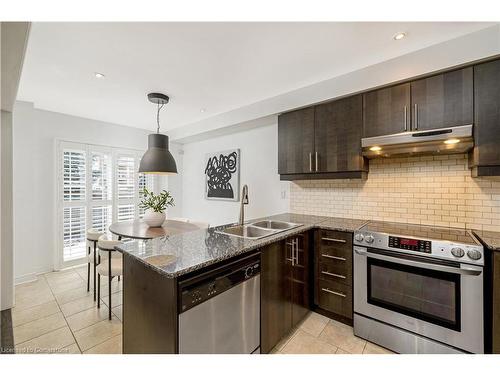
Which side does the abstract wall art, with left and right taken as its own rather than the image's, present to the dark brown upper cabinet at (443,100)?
left

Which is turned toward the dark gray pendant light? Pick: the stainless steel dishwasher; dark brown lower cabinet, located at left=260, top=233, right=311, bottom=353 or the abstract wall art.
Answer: the abstract wall art

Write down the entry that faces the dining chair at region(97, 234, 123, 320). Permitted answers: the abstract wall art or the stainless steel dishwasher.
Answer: the abstract wall art

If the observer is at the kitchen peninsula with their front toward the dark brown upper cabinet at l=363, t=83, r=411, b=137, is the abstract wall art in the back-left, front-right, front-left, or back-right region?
front-left

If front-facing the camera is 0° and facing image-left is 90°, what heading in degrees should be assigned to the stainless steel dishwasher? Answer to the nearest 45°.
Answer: approximately 315°

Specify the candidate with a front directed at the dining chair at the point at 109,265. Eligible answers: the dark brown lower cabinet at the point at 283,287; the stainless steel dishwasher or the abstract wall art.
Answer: the abstract wall art

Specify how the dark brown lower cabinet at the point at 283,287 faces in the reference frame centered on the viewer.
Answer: facing the viewer and to the right of the viewer

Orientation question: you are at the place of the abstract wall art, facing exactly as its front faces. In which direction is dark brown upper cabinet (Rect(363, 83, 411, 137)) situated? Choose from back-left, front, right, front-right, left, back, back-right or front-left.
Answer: left

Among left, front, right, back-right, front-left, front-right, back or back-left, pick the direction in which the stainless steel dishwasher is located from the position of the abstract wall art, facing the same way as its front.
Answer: front-left

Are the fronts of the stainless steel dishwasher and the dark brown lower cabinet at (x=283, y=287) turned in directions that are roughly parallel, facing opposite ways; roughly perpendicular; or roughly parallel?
roughly parallel

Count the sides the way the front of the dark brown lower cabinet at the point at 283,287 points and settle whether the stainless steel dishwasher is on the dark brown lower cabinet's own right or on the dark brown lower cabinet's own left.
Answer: on the dark brown lower cabinet's own right

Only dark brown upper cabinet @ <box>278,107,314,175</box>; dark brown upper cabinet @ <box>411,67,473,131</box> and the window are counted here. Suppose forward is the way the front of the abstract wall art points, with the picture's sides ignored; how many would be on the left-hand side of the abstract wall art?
2

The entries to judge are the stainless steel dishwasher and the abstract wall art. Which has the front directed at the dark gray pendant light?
the abstract wall art

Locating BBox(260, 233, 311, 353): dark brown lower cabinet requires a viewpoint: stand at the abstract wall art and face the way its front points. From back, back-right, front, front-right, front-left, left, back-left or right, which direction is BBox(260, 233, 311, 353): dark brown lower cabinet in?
front-left

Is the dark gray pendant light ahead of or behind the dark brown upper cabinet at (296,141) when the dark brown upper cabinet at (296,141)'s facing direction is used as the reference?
ahead

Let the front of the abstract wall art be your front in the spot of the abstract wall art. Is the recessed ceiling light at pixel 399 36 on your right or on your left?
on your left
